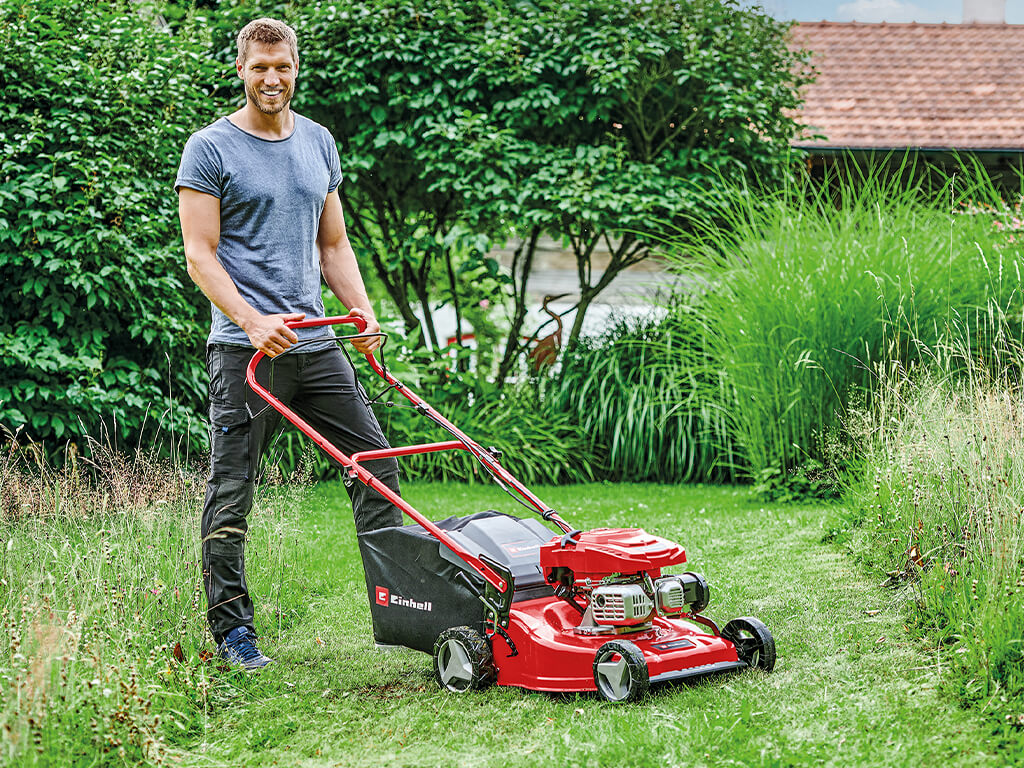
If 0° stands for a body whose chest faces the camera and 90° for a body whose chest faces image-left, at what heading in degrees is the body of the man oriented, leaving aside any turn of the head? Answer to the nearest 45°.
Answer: approximately 315°

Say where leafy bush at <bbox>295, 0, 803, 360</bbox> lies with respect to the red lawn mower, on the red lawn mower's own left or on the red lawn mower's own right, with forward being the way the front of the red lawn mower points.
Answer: on the red lawn mower's own left

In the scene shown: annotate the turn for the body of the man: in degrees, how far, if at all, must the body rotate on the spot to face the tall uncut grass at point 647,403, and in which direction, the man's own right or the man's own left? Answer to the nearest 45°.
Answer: approximately 90° to the man's own left

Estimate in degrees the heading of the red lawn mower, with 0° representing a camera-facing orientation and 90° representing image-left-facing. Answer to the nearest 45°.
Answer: approximately 315°

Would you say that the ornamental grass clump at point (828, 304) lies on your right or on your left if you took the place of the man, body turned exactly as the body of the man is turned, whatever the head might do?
on your left

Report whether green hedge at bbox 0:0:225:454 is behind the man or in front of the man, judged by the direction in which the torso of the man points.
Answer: behind

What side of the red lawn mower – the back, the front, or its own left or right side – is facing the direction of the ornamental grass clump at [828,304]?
left

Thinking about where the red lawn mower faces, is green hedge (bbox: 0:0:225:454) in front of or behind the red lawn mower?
behind
